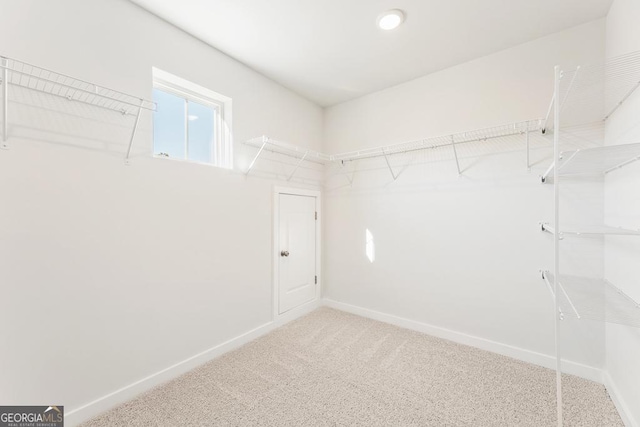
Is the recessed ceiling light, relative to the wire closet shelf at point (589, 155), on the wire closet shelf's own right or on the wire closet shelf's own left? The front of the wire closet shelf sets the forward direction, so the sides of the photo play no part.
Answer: on the wire closet shelf's own right

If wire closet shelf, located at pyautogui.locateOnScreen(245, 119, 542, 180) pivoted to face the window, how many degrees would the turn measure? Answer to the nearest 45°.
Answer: approximately 45° to its right

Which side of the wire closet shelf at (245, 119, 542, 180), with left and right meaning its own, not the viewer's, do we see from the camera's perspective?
front

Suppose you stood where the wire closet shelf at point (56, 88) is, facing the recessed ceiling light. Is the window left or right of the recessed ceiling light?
left

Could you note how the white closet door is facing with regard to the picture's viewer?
facing the viewer and to the right of the viewer

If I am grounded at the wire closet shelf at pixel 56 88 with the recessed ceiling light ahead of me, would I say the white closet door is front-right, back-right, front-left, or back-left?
front-left

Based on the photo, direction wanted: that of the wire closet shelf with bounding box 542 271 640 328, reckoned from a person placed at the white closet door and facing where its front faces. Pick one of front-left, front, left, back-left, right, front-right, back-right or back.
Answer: front
